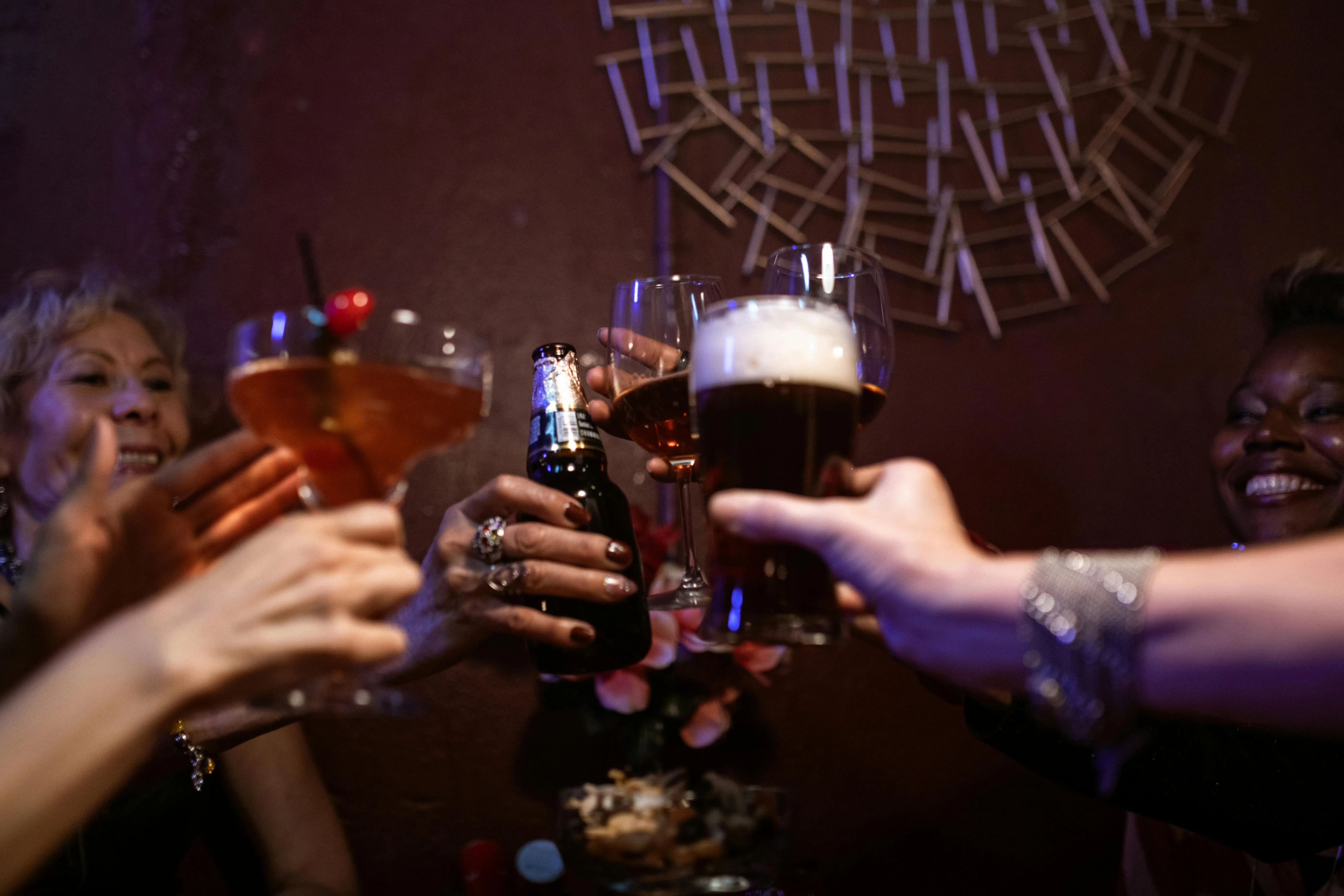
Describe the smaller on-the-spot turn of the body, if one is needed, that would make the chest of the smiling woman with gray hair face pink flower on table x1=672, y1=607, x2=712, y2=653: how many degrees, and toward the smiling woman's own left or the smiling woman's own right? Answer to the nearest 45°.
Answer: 0° — they already face it

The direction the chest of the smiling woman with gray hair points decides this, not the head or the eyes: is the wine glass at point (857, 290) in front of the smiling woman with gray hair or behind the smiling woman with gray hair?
in front

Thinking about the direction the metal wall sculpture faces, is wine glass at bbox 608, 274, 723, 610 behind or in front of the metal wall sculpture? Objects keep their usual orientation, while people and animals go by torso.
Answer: in front

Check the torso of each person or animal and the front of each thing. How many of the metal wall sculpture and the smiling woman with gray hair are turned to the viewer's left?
0

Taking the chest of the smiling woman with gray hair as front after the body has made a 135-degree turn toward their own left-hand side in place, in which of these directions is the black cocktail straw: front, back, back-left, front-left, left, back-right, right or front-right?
back

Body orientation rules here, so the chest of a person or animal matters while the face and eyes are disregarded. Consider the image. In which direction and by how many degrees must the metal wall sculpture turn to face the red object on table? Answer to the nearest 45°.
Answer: approximately 45° to its right

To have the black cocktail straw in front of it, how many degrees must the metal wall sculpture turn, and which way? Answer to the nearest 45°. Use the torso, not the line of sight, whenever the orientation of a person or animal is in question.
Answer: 0° — it already faces it

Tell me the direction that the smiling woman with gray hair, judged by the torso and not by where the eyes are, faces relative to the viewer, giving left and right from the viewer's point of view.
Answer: facing the viewer and to the right of the viewer

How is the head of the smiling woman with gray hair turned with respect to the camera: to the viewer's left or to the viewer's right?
to the viewer's right

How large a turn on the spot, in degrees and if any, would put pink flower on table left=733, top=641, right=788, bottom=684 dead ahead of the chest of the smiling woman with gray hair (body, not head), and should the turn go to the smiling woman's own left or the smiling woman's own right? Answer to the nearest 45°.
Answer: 0° — they already face it

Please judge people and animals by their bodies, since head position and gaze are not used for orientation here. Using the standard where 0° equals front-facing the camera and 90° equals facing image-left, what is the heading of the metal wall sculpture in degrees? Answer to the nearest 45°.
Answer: approximately 0°
